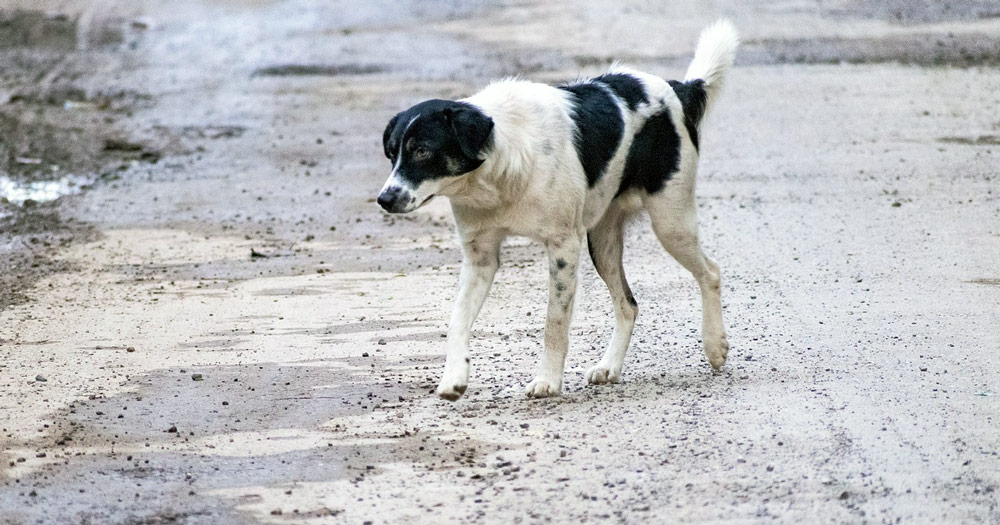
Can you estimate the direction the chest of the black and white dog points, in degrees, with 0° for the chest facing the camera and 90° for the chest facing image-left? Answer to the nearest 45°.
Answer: approximately 45°
